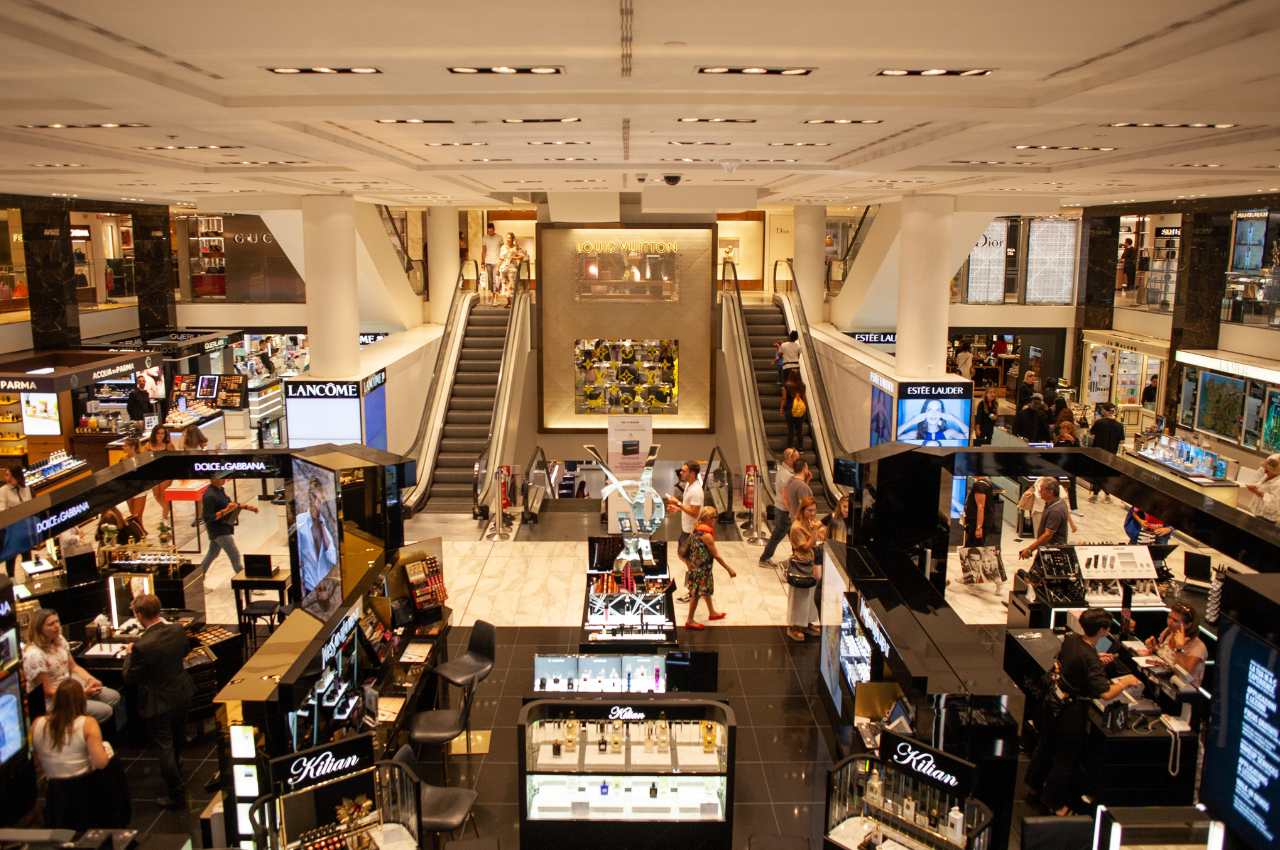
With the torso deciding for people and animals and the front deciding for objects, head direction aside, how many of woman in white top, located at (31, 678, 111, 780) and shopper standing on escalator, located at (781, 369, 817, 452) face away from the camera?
2

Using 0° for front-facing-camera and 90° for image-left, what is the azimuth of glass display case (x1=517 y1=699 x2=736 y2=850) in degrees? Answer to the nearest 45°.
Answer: approximately 0°

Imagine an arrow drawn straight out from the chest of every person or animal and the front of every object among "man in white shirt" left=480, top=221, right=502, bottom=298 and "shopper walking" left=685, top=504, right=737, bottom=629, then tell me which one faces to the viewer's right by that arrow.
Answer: the shopper walking

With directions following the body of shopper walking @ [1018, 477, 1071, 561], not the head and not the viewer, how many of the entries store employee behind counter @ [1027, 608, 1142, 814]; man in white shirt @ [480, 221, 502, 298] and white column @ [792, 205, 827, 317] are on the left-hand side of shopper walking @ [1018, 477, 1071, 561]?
1

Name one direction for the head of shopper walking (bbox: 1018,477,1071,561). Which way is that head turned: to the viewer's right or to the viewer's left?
to the viewer's left

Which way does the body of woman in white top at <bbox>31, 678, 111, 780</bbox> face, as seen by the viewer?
away from the camera

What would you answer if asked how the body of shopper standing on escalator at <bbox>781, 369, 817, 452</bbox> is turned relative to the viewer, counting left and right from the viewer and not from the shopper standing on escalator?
facing away from the viewer

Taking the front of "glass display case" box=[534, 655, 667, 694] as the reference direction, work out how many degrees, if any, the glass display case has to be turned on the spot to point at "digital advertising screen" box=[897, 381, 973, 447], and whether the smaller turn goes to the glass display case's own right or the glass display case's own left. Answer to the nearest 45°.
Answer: approximately 135° to the glass display case's own left

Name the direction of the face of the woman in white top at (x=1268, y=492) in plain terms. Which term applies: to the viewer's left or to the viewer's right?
to the viewer's left

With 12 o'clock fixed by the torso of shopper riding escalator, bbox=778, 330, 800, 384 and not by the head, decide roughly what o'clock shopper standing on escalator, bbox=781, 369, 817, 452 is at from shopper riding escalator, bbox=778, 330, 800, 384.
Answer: shopper standing on escalator, bbox=781, 369, 817, 452 is roughly at 6 o'clock from shopper riding escalator, bbox=778, 330, 800, 384.

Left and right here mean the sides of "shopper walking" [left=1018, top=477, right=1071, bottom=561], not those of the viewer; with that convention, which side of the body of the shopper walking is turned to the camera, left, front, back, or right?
left
